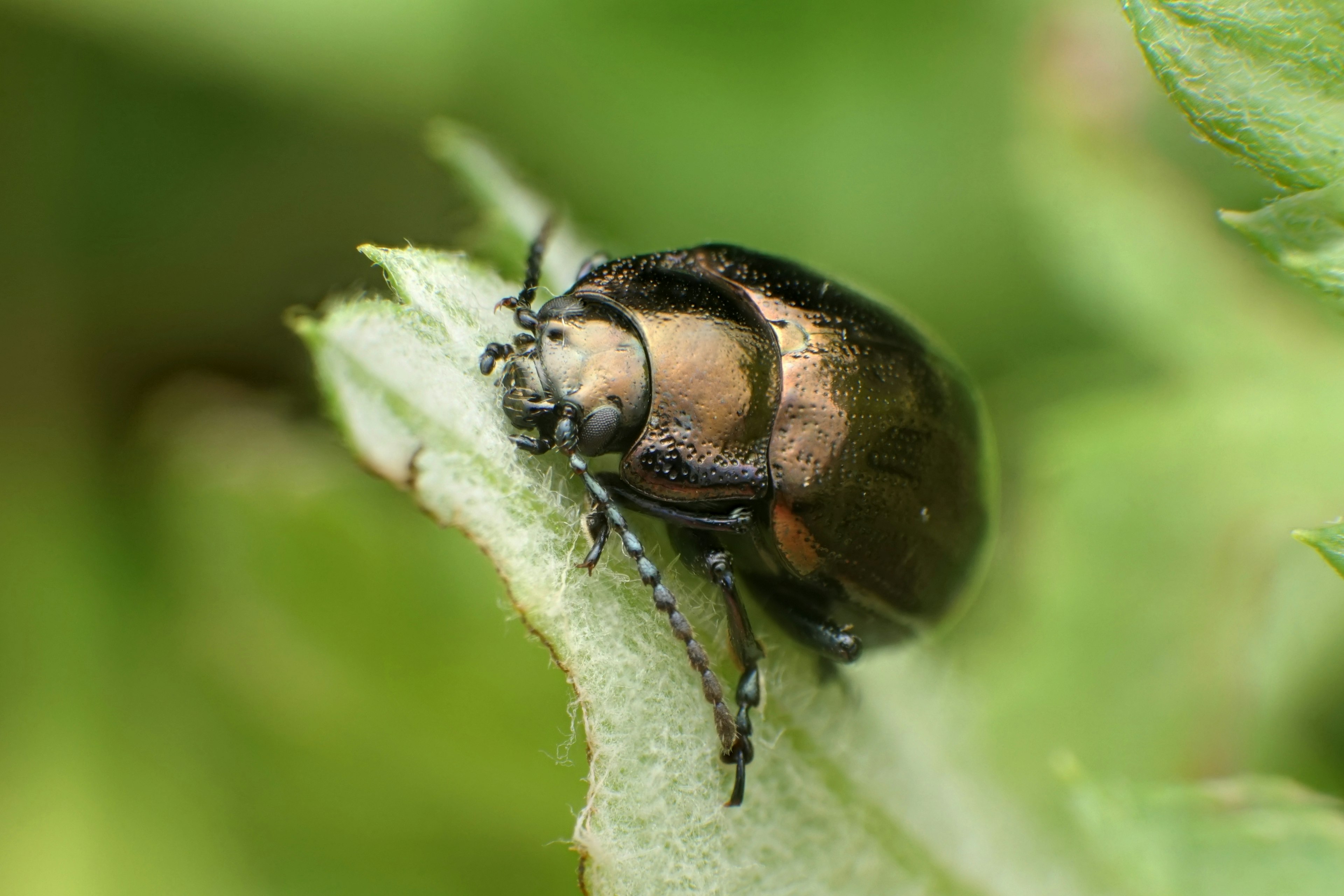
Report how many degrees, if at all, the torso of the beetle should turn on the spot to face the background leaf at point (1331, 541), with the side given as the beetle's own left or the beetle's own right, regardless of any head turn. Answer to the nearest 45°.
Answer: approximately 180°

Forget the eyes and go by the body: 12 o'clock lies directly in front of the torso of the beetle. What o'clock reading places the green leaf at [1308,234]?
The green leaf is roughly at 8 o'clock from the beetle.

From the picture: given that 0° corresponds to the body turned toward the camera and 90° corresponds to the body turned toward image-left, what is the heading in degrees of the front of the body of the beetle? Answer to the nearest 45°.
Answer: approximately 45°
